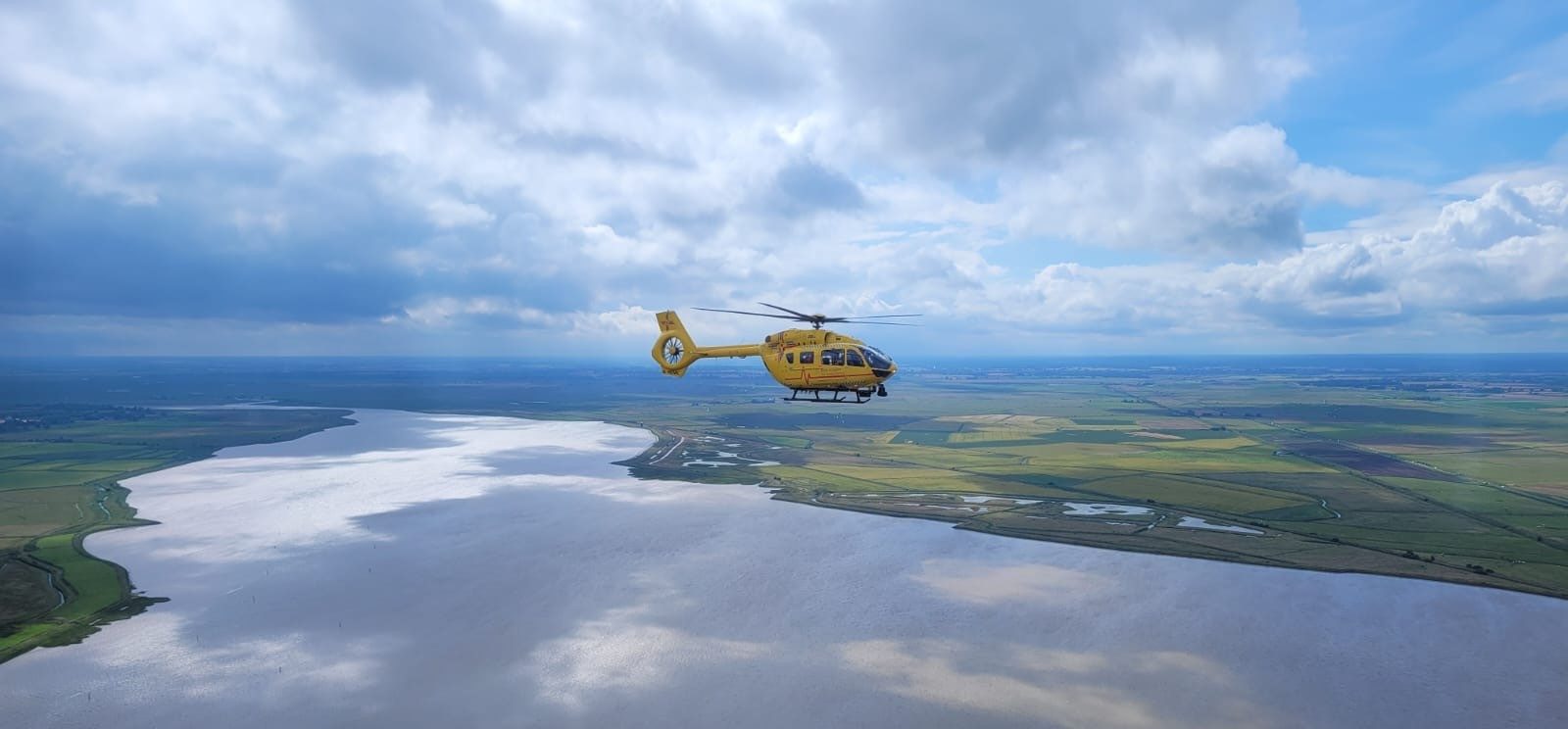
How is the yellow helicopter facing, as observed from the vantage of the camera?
facing to the right of the viewer
